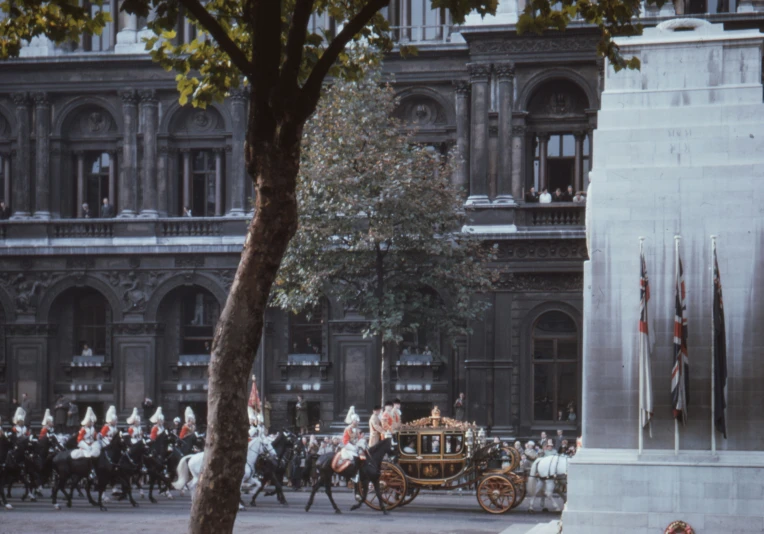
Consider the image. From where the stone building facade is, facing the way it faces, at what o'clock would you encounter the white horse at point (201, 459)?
The white horse is roughly at 12 o'clock from the stone building facade.

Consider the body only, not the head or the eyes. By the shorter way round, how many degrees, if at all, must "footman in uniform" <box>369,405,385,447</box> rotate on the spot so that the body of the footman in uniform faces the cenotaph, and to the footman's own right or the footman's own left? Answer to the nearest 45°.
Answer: approximately 90° to the footman's own right

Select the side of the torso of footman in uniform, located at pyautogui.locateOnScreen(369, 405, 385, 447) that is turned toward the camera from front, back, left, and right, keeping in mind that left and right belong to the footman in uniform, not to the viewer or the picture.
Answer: right

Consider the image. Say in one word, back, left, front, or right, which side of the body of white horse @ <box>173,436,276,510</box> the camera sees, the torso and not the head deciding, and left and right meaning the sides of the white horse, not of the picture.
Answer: right

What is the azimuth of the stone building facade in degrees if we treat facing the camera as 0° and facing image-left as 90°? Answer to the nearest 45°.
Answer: approximately 0°

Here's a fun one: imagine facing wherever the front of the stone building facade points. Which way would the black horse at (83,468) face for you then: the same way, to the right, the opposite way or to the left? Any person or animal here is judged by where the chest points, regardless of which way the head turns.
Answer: to the left

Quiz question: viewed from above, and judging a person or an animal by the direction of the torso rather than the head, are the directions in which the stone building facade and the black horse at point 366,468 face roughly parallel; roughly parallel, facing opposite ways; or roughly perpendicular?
roughly perpendicular

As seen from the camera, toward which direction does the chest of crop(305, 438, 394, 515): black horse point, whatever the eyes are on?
to the viewer's right
